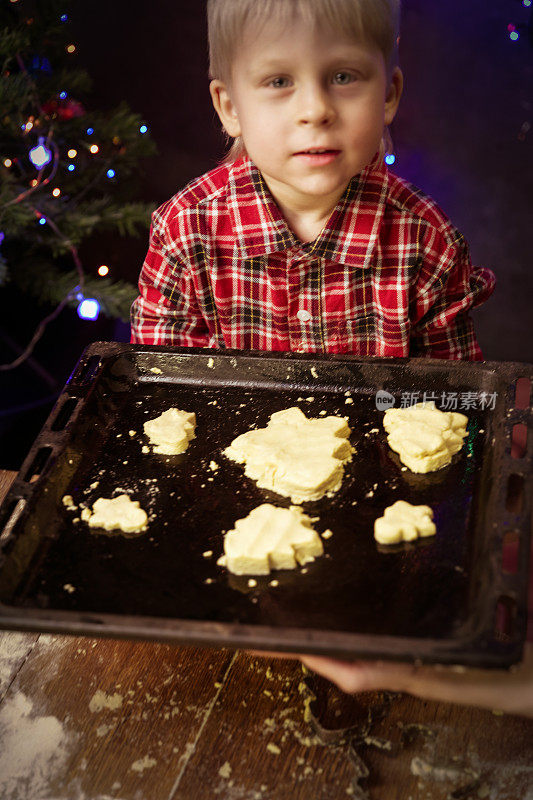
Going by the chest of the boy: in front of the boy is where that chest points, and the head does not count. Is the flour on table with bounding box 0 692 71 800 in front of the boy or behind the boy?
in front

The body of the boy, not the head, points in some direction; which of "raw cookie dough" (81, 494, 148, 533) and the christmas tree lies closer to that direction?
the raw cookie dough

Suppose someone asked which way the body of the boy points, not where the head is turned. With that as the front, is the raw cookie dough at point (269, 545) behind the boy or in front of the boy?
in front

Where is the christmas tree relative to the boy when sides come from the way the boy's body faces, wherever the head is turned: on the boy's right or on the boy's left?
on the boy's right

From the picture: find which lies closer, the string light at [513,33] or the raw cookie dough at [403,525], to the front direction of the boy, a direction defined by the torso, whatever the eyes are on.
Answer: the raw cookie dough

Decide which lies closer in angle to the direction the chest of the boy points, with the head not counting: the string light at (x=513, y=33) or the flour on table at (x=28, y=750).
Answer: the flour on table

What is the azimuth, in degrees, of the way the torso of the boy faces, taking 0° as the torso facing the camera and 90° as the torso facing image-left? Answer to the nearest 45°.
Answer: approximately 0°

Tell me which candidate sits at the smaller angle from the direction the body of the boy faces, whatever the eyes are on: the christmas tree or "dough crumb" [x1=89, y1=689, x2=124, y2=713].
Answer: the dough crumb
